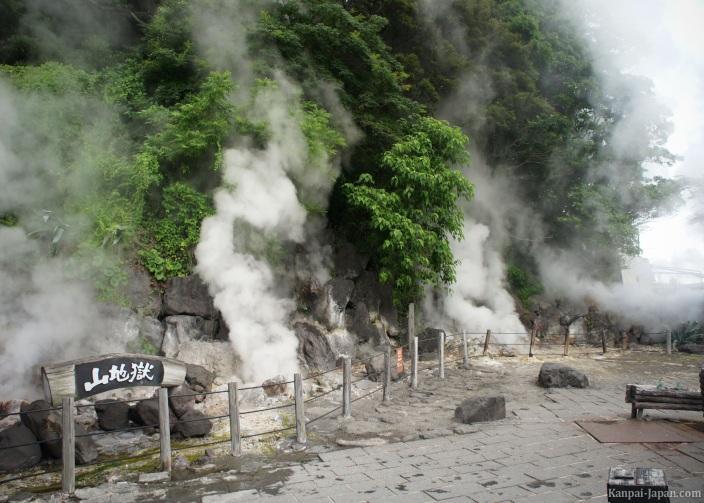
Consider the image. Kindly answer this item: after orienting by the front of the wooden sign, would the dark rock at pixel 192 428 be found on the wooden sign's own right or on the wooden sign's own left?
on the wooden sign's own left

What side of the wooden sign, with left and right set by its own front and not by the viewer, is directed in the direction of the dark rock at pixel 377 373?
left

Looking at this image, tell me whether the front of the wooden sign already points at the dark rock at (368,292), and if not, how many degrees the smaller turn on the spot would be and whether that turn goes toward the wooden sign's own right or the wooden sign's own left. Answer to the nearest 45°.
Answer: approximately 90° to the wooden sign's own left

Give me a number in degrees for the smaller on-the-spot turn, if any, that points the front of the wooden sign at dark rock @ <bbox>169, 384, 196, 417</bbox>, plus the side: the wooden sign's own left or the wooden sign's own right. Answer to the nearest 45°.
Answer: approximately 90° to the wooden sign's own left

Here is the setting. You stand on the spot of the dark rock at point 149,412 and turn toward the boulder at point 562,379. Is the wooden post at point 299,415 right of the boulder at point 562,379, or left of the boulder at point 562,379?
right

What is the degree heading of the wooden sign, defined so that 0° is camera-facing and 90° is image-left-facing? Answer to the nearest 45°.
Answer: approximately 315°

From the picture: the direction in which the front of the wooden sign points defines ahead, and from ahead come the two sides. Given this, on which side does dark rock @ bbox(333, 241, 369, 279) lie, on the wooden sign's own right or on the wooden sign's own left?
on the wooden sign's own left
